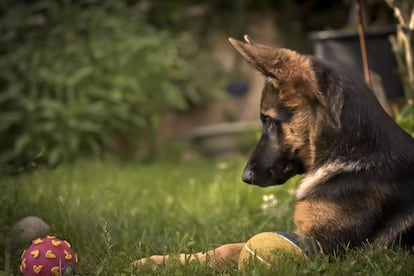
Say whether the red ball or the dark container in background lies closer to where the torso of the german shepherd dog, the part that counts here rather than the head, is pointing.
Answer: the red ball

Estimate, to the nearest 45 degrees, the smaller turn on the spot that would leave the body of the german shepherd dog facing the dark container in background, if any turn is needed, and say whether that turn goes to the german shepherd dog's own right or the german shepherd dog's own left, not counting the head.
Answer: approximately 90° to the german shepherd dog's own right

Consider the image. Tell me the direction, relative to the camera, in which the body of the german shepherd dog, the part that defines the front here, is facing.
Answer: to the viewer's left

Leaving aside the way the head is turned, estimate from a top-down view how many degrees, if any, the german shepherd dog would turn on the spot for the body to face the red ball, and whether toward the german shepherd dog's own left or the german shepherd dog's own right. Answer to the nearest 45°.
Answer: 0° — it already faces it
